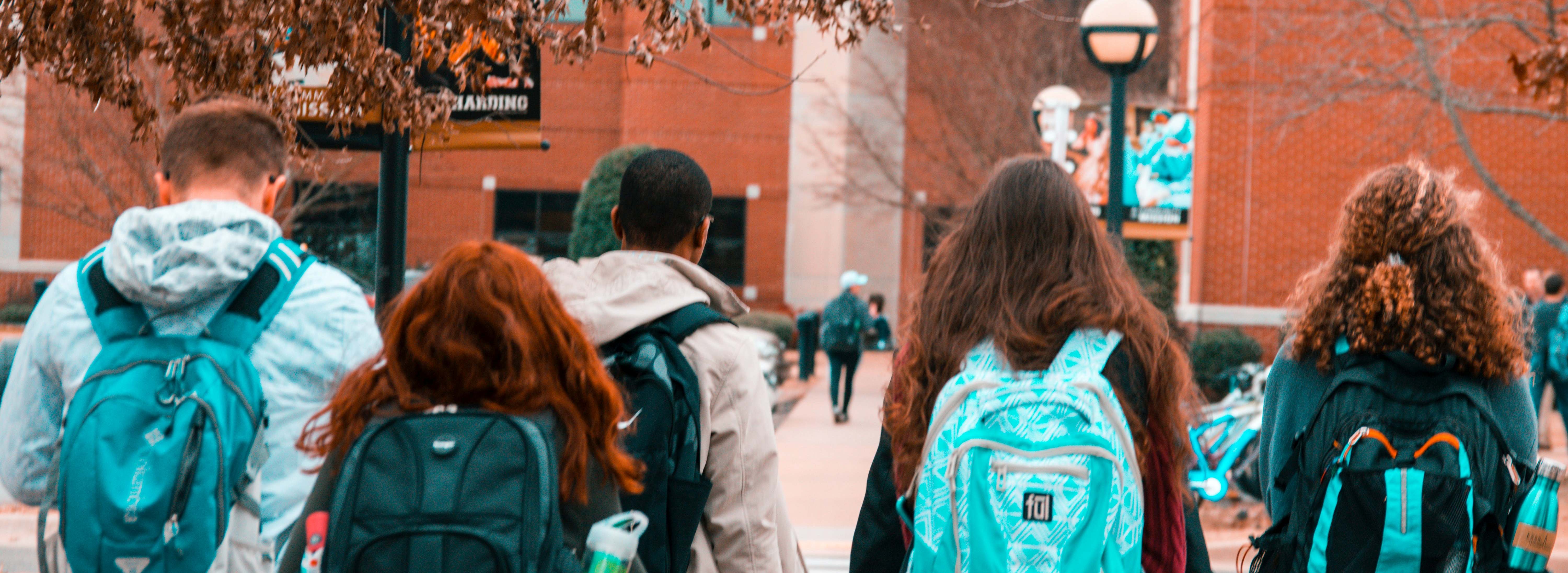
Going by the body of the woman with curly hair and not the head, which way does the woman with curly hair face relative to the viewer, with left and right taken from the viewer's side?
facing away from the viewer

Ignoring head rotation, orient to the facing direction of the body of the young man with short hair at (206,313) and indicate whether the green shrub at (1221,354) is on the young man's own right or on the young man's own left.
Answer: on the young man's own right

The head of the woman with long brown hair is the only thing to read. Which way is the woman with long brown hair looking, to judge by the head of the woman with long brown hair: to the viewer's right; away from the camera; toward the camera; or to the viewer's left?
away from the camera

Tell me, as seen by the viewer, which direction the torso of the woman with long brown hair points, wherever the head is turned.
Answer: away from the camera

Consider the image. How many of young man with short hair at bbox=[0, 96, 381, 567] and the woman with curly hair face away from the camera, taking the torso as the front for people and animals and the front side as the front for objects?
2

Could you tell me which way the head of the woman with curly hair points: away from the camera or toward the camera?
away from the camera

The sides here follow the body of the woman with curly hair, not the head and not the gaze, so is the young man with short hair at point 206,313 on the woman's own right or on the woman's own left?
on the woman's own left

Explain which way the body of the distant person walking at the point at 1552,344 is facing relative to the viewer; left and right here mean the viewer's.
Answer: facing away from the viewer

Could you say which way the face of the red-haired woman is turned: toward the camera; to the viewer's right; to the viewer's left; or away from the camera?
away from the camera

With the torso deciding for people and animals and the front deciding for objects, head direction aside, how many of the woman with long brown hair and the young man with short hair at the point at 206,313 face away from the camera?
2

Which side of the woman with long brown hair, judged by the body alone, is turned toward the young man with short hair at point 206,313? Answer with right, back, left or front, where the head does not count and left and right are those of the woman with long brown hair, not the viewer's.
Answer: left

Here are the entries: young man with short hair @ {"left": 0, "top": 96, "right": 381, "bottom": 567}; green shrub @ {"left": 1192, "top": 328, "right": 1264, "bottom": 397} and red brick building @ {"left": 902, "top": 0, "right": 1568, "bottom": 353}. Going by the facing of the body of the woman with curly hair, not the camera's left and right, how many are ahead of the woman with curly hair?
2

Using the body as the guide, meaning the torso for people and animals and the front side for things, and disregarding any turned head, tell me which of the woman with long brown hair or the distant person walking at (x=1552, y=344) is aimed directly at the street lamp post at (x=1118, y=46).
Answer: the woman with long brown hair

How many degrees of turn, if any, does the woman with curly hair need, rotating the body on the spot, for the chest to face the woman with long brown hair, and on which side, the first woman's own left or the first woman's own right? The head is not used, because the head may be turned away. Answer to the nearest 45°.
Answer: approximately 135° to the first woman's own left
